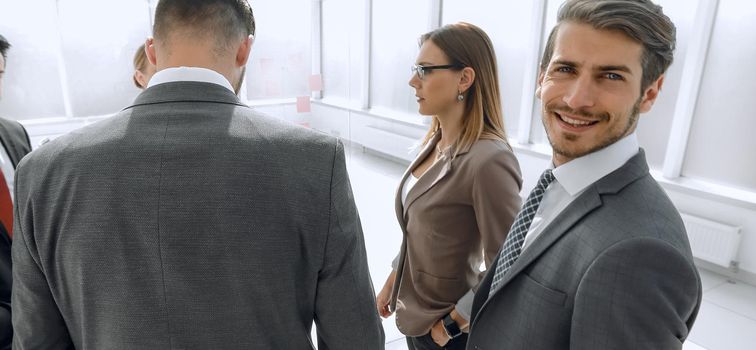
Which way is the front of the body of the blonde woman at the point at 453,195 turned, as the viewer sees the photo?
to the viewer's left

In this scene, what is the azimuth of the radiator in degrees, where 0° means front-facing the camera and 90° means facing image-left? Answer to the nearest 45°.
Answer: approximately 45°

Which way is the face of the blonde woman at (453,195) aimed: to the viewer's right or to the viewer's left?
to the viewer's left

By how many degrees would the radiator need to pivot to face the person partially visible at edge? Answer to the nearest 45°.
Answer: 0° — it already faces them

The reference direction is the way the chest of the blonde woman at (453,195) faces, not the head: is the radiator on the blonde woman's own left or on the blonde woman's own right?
on the blonde woman's own right

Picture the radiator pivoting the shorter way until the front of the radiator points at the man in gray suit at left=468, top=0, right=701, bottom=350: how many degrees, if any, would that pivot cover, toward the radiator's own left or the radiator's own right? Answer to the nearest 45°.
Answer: approximately 45° to the radiator's own left
